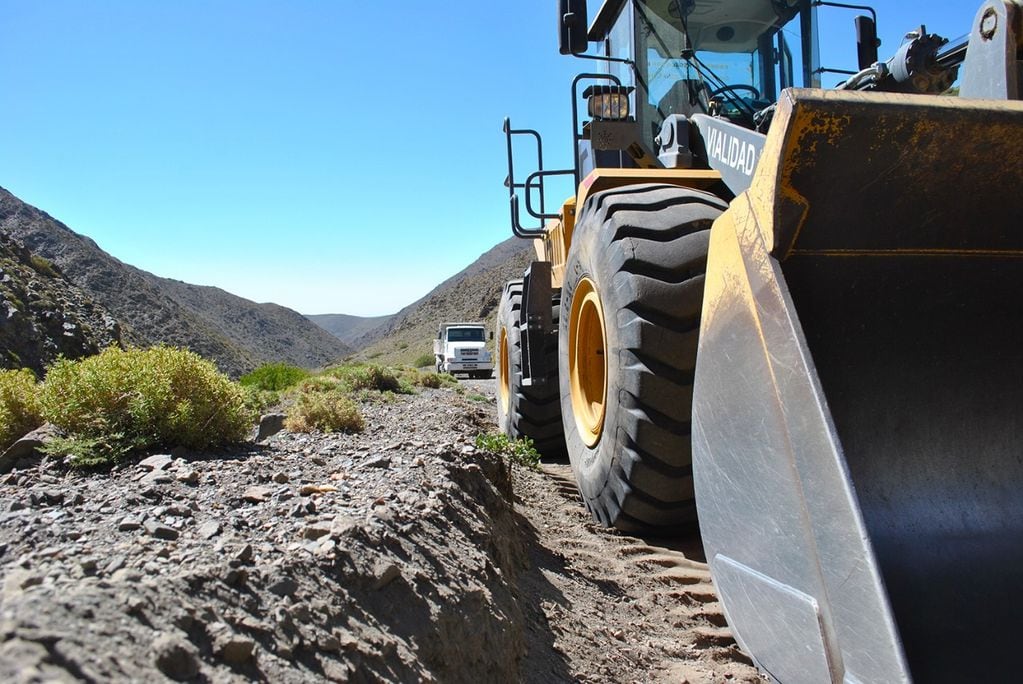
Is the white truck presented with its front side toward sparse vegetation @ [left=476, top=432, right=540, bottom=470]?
yes

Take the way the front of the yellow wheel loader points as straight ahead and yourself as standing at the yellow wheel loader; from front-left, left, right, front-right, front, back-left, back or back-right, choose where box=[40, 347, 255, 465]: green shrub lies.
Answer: back-right

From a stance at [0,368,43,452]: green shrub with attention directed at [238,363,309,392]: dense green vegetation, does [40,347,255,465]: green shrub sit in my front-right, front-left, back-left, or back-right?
back-right

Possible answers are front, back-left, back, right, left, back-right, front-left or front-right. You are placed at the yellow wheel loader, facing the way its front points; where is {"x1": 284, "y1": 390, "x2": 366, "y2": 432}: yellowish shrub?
back

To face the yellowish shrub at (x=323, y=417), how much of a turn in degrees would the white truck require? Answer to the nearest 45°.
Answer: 0° — it already faces it

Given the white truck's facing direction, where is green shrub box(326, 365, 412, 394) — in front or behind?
in front

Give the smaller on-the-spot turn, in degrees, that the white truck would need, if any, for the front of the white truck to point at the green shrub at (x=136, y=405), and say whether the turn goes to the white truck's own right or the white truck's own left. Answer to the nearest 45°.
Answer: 0° — it already faces it

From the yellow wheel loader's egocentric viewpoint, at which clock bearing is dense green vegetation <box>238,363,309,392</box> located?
The dense green vegetation is roughly at 6 o'clock from the yellow wheel loader.

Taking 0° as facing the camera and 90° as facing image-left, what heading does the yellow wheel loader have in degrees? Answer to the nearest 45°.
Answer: approximately 315°

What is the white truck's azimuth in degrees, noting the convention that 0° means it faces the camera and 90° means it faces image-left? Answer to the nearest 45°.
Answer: approximately 0°

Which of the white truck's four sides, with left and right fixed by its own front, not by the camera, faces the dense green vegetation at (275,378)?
front
